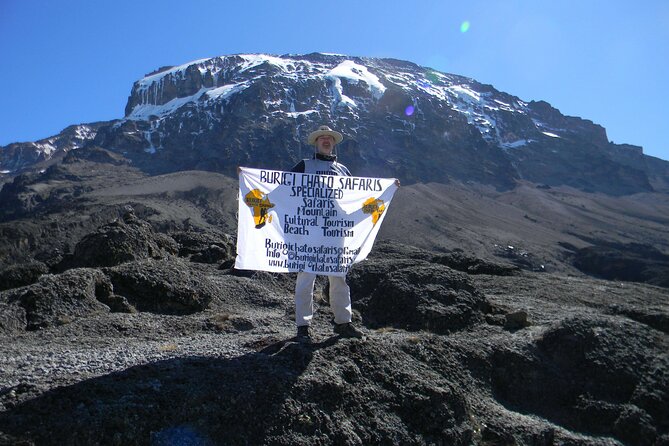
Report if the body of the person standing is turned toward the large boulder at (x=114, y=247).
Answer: no

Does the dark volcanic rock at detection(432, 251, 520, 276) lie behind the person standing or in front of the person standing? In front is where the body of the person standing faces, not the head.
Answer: behind

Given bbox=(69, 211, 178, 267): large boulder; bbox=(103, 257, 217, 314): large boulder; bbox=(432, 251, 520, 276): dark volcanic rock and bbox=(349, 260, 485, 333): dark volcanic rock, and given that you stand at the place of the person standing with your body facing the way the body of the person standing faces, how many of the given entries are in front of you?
0

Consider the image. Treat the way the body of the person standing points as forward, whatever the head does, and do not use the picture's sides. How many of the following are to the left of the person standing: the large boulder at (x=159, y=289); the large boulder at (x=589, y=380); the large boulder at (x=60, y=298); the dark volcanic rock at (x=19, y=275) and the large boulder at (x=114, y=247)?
1

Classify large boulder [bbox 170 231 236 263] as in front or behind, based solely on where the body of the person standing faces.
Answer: behind

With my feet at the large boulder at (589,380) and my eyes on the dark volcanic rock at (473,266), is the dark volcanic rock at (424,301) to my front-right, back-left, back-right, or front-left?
front-left

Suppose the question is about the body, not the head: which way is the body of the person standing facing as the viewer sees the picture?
toward the camera

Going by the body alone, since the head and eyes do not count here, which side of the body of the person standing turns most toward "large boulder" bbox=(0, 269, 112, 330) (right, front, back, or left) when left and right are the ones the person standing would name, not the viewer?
right

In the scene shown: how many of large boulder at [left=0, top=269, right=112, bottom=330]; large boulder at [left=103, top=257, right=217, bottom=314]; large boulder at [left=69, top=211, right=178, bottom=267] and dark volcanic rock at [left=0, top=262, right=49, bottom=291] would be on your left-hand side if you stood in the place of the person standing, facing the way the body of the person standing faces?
0

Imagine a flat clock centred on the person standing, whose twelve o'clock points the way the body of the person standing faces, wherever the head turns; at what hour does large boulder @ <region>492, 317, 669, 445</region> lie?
The large boulder is roughly at 9 o'clock from the person standing.

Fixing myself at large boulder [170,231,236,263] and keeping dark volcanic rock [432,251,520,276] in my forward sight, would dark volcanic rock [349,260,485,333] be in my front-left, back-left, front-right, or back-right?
front-right

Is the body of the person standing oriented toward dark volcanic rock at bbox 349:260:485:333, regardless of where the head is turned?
no

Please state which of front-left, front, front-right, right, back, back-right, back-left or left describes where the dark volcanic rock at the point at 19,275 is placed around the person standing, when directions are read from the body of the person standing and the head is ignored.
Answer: back-right

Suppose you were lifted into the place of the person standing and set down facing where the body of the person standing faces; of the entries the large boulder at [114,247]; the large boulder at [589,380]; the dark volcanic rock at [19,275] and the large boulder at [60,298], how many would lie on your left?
1

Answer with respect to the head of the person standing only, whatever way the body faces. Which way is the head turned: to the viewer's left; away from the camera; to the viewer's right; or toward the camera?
toward the camera
